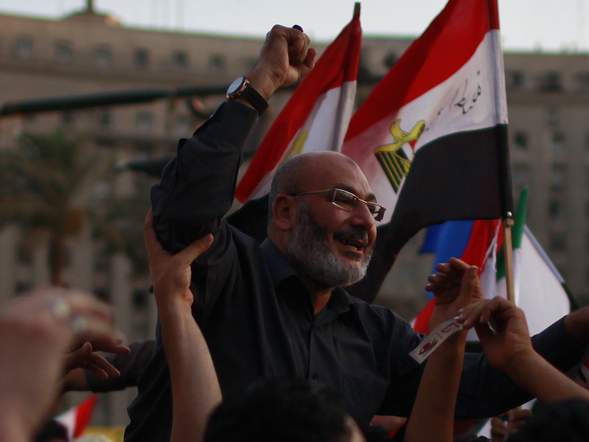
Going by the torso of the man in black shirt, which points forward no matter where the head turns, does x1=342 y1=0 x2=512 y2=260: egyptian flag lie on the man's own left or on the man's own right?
on the man's own left

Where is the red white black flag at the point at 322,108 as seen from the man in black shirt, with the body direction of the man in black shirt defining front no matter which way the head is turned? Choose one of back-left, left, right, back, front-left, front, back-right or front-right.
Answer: back-left

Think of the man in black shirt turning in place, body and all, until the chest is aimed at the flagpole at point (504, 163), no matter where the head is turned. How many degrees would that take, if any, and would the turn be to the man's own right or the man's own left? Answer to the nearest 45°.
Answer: approximately 90° to the man's own left

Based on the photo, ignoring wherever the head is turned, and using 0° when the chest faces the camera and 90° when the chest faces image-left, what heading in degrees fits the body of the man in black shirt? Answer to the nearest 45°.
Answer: approximately 315°
